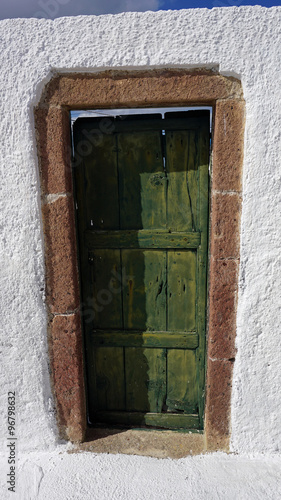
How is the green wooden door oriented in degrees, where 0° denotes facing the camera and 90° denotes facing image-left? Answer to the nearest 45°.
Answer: approximately 0°
